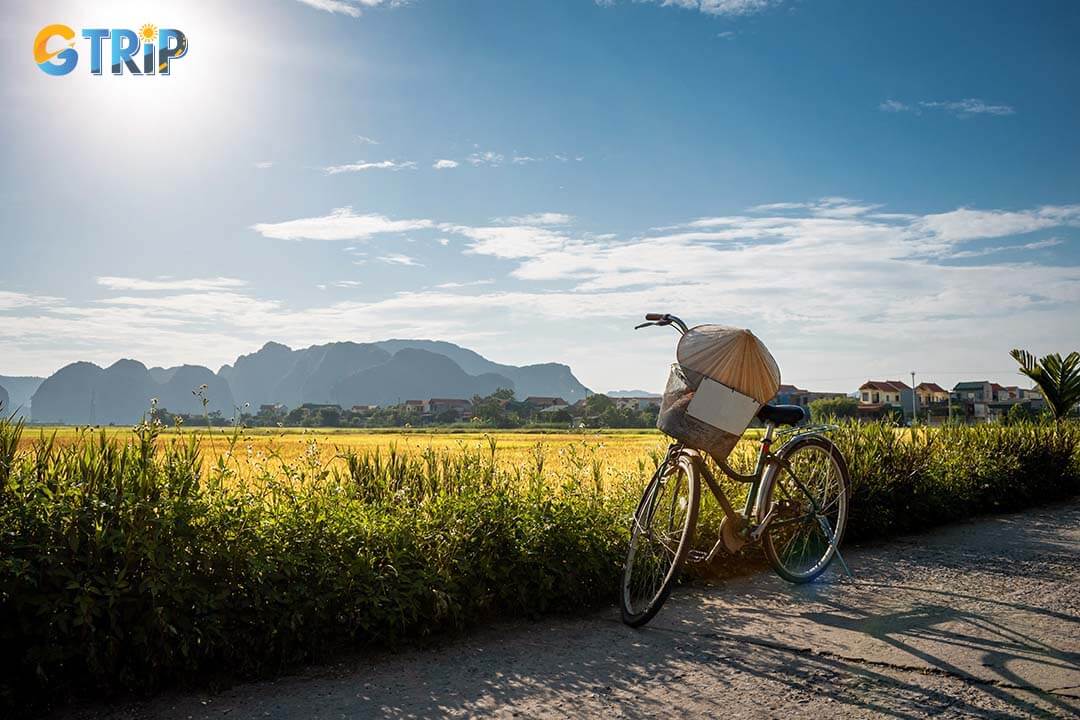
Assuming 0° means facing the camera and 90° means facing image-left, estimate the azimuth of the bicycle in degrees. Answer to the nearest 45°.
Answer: approximately 45°
